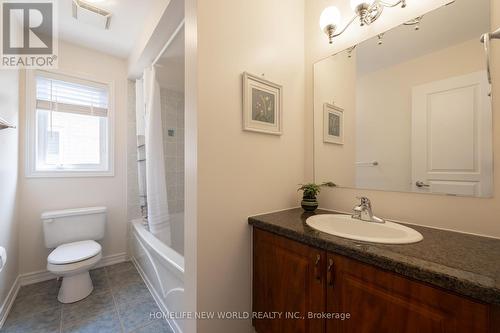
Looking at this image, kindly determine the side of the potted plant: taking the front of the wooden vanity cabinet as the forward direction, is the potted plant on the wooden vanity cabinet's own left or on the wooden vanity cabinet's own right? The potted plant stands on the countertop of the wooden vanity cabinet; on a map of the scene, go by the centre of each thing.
on the wooden vanity cabinet's own right

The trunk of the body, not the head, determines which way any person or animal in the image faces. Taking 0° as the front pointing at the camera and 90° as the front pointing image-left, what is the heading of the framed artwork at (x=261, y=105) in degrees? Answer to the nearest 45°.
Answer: approximately 315°

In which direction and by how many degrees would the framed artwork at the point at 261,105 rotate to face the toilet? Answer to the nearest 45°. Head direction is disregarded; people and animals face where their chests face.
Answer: approximately 135° to its right

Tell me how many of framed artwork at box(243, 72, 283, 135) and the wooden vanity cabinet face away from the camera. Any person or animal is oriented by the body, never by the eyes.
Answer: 0

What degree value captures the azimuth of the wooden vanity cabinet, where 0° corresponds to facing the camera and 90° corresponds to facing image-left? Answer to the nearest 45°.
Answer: approximately 45°
